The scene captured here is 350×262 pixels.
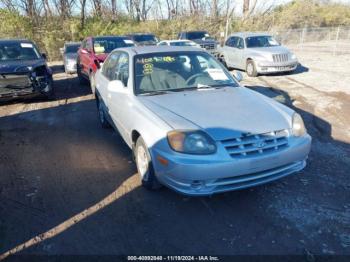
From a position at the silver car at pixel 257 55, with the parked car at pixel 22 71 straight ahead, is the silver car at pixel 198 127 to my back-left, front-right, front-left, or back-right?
front-left

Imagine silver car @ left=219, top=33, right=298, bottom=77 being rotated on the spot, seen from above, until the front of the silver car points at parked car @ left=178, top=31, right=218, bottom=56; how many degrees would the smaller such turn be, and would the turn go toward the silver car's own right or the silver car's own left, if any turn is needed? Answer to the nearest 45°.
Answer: approximately 180°

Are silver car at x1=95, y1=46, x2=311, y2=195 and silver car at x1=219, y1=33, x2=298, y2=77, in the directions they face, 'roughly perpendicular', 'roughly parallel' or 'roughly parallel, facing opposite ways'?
roughly parallel

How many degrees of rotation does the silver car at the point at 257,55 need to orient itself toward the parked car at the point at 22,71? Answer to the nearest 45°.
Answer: approximately 90° to its right

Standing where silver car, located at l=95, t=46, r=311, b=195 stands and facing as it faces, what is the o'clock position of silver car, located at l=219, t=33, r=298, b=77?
silver car, located at l=219, t=33, r=298, b=77 is roughly at 8 o'clock from silver car, located at l=95, t=46, r=311, b=195.

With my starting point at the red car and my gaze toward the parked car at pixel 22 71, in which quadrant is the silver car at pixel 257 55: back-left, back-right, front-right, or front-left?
back-left

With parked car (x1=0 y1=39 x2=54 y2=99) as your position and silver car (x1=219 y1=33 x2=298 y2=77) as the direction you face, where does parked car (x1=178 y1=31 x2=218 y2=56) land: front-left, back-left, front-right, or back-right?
front-left

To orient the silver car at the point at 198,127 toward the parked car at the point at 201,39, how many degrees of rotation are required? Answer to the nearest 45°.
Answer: approximately 135° to its left

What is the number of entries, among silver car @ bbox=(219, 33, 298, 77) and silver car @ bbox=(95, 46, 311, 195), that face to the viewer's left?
0

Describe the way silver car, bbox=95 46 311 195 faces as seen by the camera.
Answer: facing the viewer and to the right of the viewer

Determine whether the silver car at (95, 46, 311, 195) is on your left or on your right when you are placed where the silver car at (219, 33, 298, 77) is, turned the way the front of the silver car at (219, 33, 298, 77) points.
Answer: on your right

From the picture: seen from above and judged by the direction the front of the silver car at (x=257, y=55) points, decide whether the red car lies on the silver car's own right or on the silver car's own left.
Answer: on the silver car's own right

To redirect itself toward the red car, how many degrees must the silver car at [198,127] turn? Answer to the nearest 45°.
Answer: approximately 180°

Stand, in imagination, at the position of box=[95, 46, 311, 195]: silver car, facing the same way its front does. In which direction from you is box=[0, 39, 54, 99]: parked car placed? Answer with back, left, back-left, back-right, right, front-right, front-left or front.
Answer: back
